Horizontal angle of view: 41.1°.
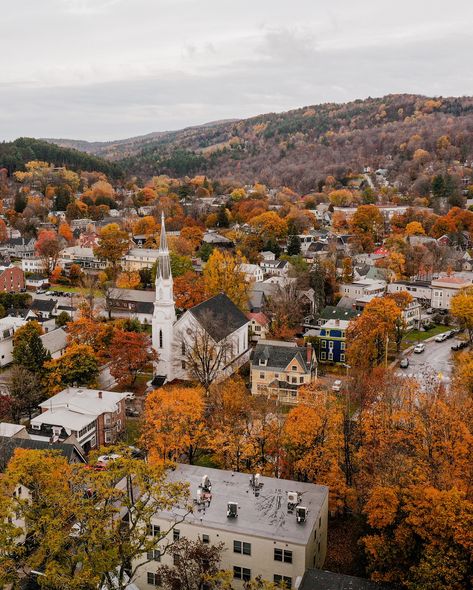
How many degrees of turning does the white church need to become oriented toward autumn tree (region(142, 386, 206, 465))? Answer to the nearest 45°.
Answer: approximately 45° to its left

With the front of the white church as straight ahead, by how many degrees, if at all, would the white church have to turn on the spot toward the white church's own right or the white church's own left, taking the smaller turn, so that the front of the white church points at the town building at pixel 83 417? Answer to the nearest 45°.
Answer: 0° — it already faces it

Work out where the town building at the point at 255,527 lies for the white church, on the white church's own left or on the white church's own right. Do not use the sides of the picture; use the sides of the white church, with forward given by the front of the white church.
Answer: on the white church's own left

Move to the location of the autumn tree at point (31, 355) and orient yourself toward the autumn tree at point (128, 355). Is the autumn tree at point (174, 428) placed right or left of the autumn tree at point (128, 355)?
right

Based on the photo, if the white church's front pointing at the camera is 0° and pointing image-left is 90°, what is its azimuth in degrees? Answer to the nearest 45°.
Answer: approximately 45°

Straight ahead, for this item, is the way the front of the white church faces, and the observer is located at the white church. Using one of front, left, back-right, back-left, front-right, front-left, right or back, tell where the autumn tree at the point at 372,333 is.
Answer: back-left

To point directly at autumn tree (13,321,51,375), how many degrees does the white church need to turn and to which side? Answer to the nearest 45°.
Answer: approximately 45° to its right
